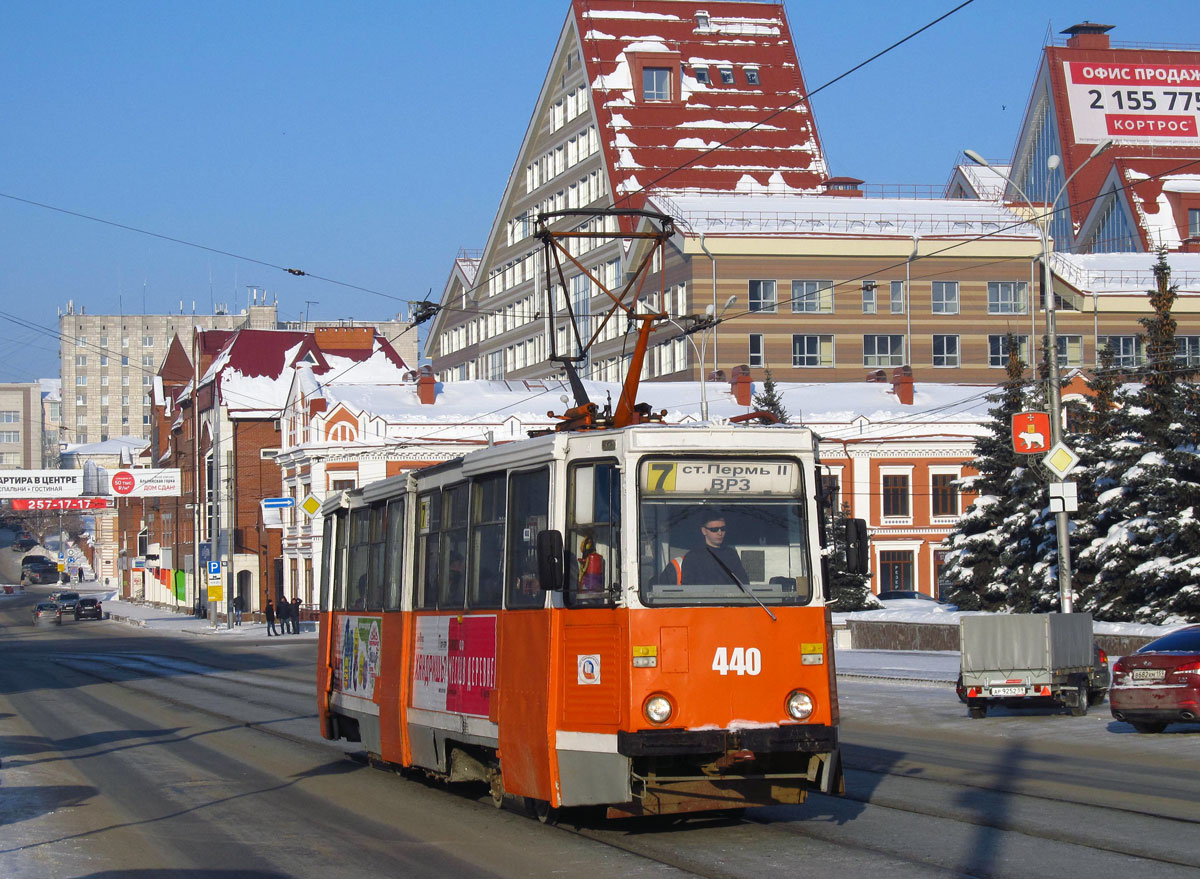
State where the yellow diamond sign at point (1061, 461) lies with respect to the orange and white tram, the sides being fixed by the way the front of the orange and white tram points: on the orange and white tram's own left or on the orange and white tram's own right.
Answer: on the orange and white tram's own left

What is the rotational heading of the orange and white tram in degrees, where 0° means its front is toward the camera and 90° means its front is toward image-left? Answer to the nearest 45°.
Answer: approximately 315°

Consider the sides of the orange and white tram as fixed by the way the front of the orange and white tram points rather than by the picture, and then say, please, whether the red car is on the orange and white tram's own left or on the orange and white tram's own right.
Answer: on the orange and white tram's own left

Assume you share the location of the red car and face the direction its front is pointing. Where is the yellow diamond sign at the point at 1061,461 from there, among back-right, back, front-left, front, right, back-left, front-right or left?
front-left

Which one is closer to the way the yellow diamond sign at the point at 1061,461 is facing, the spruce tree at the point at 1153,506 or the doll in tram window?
the doll in tram window

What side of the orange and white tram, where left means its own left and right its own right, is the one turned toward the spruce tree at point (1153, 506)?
left

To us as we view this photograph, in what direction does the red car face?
facing away from the viewer and to the right of the viewer

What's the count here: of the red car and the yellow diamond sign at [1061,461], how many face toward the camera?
1

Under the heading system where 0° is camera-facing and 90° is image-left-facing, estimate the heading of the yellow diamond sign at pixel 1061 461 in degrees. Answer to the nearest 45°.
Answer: approximately 0°

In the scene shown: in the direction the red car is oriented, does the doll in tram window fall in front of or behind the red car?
behind

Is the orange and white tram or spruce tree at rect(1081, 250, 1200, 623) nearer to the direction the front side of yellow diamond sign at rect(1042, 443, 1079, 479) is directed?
the orange and white tram
